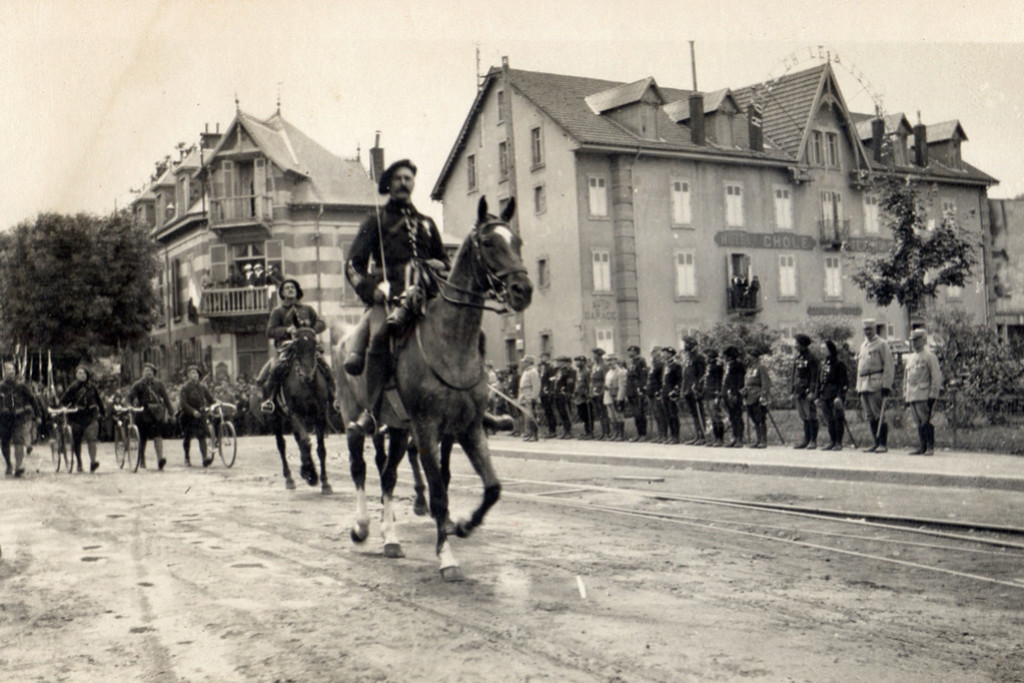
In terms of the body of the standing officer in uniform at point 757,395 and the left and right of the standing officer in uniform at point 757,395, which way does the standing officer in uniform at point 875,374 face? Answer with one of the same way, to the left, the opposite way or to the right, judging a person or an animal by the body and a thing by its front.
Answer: the same way

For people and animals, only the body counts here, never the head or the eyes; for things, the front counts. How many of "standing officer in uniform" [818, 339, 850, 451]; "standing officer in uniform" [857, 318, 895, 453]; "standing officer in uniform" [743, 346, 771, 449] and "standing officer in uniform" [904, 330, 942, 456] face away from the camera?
0

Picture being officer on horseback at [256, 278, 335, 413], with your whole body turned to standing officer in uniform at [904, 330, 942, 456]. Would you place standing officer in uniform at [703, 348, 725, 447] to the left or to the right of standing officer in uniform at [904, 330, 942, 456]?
left

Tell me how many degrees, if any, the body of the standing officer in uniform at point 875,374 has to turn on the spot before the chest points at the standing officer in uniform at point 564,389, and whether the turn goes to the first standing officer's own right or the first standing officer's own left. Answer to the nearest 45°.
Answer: approximately 90° to the first standing officer's own right

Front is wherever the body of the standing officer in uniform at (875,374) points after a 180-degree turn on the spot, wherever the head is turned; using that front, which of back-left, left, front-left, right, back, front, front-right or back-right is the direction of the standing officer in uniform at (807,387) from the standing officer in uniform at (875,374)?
left

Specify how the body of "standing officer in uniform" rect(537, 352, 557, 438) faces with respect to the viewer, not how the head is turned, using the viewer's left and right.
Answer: facing the viewer and to the left of the viewer

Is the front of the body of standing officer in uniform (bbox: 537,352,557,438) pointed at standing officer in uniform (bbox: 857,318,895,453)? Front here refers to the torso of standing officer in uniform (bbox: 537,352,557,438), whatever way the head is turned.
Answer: no

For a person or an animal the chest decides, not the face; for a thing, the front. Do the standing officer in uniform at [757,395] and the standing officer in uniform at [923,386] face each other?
no

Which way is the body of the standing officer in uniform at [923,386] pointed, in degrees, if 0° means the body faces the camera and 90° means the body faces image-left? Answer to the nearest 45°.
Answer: approximately 45°

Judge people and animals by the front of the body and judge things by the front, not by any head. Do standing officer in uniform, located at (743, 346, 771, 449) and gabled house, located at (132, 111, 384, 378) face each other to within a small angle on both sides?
no

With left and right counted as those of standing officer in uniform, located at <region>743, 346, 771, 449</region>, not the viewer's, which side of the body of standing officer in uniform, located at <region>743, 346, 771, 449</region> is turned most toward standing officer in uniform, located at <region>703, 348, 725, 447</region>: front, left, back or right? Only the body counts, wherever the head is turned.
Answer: right

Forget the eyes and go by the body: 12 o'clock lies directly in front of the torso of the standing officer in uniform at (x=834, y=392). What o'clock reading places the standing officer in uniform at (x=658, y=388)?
the standing officer in uniform at (x=658, y=388) is roughly at 3 o'clock from the standing officer in uniform at (x=834, y=392).

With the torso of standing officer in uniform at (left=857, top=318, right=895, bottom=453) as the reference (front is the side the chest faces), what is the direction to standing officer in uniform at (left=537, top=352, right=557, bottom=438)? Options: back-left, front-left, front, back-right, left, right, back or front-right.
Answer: right

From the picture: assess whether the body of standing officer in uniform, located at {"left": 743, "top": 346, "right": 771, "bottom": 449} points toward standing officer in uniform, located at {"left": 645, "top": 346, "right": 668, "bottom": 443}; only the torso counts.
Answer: no

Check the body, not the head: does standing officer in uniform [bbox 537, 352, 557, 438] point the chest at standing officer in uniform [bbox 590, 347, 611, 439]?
no

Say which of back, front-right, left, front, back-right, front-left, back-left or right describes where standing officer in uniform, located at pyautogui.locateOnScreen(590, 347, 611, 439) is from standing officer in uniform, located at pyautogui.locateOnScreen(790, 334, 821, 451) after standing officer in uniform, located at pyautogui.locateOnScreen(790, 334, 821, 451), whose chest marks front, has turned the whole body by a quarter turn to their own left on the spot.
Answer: back

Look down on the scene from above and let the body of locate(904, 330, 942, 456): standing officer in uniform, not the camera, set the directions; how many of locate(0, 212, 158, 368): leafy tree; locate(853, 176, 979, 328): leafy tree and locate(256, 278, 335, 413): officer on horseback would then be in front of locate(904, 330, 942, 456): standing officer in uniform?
2

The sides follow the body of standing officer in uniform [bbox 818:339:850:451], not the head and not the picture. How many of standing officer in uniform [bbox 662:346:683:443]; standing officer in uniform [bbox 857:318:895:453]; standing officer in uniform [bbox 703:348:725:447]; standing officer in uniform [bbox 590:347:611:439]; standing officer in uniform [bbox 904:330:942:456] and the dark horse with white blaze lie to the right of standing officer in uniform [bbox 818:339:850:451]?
3

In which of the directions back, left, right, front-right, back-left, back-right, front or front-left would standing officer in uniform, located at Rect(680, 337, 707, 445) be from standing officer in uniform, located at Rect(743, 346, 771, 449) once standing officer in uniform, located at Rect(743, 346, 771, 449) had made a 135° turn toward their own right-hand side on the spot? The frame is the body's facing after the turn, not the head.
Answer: front-left

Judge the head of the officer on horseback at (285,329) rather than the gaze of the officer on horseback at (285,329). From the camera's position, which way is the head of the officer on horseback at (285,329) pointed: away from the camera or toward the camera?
toward the camera

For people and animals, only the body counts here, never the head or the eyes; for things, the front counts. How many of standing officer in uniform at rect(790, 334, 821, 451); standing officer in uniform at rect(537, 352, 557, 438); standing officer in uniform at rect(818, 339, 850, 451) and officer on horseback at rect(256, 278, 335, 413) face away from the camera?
0
